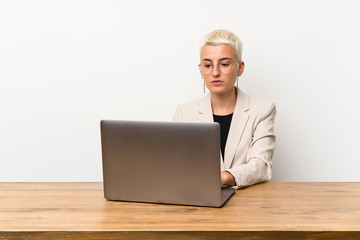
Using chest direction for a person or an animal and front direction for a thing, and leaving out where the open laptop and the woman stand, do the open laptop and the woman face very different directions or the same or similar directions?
very different directions

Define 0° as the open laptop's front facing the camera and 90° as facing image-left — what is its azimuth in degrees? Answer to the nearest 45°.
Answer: approximately 225°
